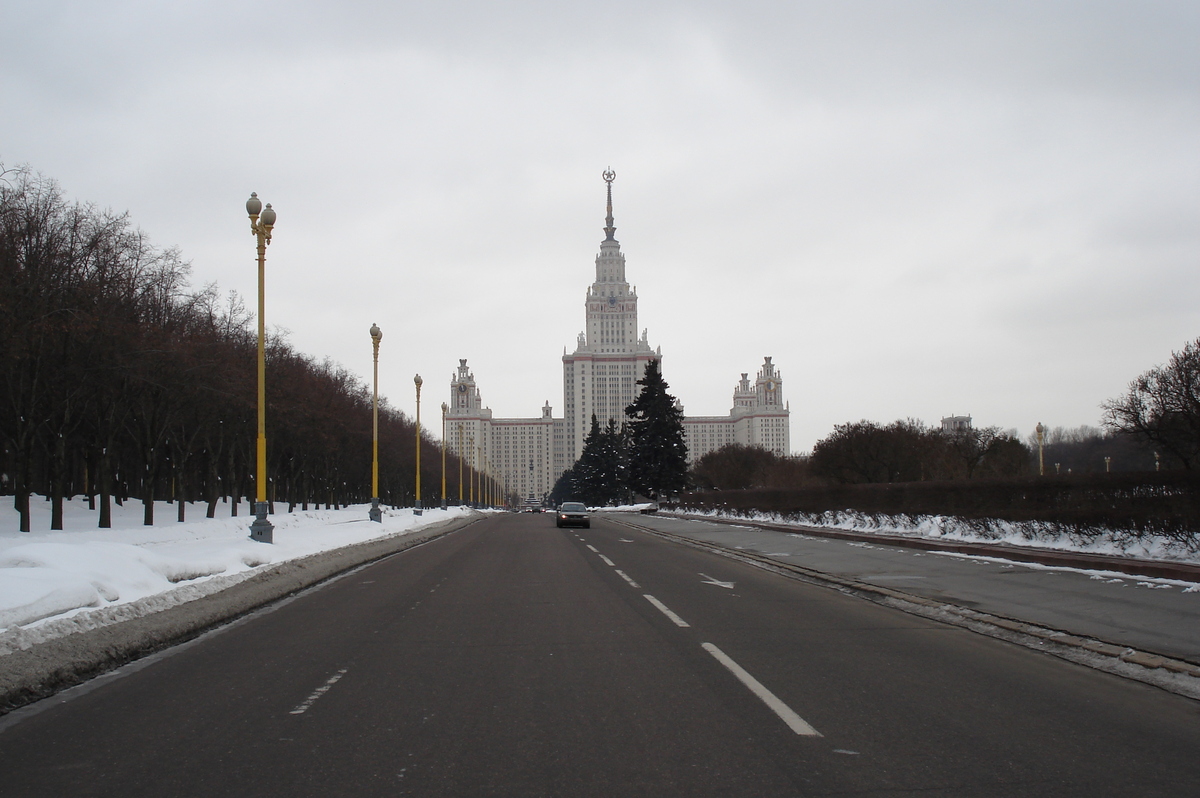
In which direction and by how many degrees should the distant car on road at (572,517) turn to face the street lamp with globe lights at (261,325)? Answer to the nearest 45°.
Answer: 0° — it already faces it
